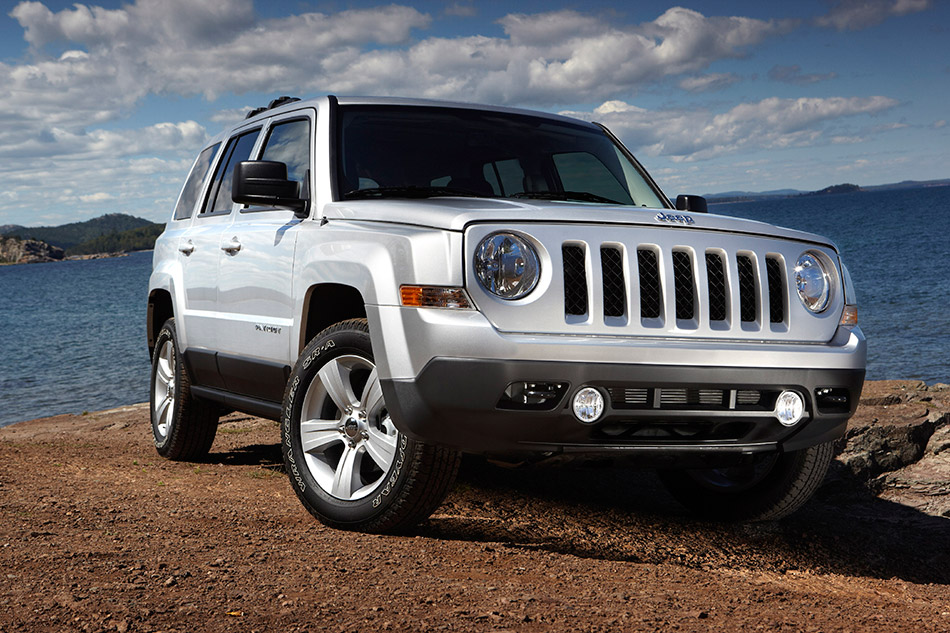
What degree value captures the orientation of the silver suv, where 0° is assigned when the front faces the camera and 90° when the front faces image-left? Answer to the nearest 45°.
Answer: approximately 315°

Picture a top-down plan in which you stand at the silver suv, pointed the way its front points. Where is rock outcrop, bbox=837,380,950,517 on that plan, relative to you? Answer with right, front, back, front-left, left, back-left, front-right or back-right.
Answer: left
